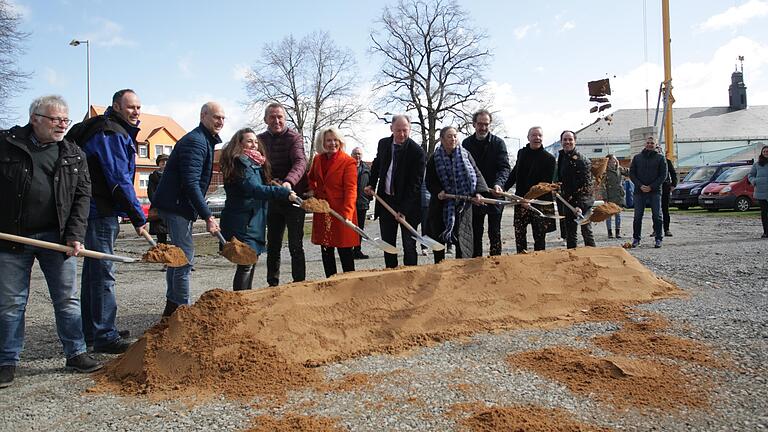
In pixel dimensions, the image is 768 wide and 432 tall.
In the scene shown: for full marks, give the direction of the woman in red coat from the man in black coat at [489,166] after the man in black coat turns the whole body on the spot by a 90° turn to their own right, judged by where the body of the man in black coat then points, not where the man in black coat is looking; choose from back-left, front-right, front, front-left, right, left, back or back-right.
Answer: front-left

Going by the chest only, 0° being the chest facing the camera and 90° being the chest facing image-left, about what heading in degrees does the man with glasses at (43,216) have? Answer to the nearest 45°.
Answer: approximately 315°

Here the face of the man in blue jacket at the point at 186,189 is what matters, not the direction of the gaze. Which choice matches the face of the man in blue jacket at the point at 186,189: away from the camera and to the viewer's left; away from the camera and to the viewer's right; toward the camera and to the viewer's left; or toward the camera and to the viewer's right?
toward the camera and to the viewer's right

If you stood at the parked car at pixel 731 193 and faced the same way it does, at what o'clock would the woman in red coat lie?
The woman in red coat is roughly at 11 o'clock from the parked car.

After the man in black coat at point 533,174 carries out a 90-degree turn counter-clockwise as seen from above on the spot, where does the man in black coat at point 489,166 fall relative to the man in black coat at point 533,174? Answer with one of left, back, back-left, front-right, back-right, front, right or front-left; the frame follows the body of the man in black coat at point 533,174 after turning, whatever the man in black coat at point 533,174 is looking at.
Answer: back-right

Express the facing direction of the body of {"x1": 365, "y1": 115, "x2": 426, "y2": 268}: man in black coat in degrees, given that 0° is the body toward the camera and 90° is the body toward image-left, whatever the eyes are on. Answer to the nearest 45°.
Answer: approximately 0°

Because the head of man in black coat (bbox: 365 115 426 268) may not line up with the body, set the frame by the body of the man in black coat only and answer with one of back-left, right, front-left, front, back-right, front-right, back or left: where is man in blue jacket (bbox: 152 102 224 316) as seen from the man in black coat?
front-right

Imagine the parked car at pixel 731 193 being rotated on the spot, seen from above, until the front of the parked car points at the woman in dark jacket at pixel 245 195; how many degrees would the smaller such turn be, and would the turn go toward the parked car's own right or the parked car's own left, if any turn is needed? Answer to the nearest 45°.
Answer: approximately 45° to the parked car's own left

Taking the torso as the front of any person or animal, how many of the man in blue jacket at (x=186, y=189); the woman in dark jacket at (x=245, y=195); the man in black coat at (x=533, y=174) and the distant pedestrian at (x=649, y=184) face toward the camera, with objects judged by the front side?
2

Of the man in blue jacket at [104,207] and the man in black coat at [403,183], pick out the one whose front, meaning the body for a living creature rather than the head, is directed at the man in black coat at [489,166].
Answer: the man in blue jacket

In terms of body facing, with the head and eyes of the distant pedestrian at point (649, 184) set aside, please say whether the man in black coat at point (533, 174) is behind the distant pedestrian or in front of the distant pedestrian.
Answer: in front

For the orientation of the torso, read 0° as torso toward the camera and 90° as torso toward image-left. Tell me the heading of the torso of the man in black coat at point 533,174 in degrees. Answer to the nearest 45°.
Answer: approximately 0°

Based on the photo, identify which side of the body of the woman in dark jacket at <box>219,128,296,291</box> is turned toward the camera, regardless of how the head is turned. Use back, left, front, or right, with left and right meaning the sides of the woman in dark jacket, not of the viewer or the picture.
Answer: right

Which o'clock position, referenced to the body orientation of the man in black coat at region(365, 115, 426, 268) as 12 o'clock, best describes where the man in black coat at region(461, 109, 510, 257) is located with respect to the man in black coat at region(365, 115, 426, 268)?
the man in black coat at region(461, 109, 510, 257) is roughly at 8 o'clock from the man in black coat at region(365, 115, 426, 268).

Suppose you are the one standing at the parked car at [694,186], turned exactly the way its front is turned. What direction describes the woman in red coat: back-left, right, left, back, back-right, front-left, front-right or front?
front-left
